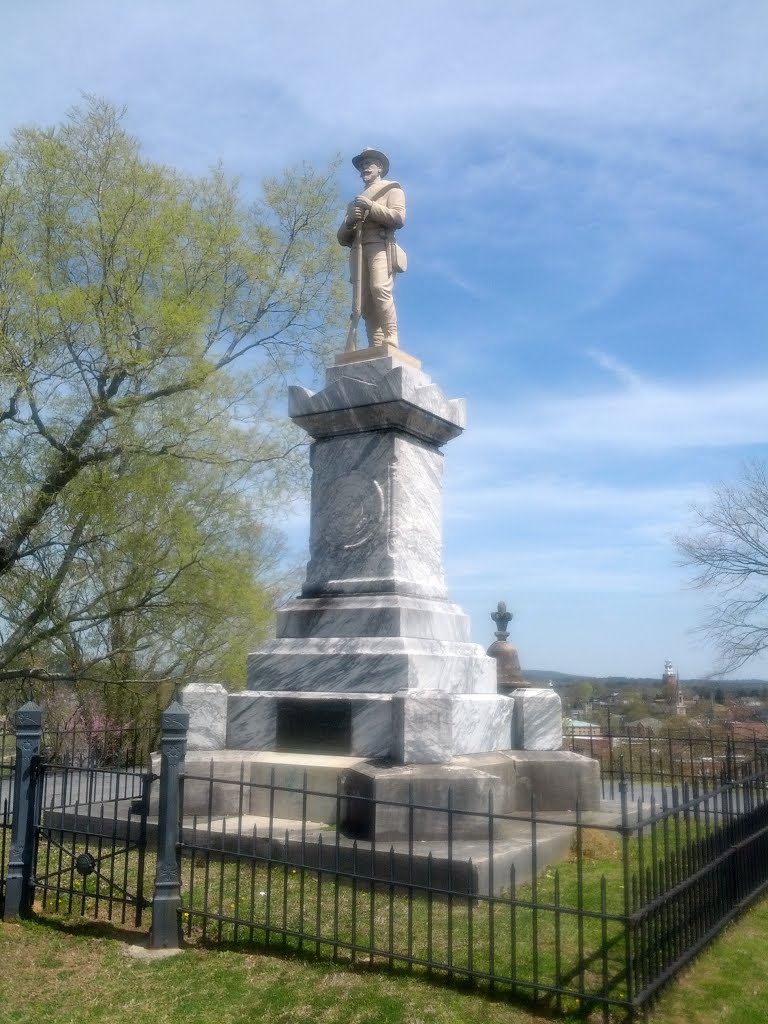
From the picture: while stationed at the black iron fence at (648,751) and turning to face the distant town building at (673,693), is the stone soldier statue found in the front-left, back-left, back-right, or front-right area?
back-left

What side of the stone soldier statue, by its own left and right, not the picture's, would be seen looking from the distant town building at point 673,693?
back

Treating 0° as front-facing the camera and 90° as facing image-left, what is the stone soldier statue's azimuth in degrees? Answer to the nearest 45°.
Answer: approximately 45°

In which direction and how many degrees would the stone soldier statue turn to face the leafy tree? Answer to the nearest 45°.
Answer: approximately 90° to its right

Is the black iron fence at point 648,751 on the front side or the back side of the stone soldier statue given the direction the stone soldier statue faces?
on the back side
